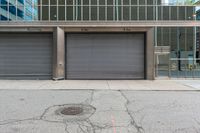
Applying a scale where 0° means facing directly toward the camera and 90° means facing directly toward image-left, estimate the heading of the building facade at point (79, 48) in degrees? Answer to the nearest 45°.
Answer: approximately 0°
